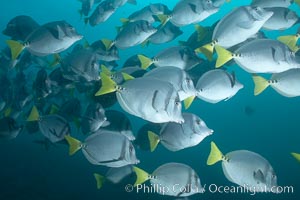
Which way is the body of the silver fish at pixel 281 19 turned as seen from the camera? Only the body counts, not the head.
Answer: to the viewer's right

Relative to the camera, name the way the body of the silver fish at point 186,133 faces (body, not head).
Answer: to the viewer's right

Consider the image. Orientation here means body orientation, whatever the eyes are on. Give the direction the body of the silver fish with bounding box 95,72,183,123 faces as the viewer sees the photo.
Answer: to the viewer's right

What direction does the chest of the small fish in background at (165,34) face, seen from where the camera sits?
to the viewer's right

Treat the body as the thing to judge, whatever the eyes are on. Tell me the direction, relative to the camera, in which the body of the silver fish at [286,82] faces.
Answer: to the viewer's right

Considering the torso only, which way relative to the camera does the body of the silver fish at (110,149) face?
to the viewer's right

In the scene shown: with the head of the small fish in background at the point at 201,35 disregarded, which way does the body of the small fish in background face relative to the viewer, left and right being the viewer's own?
facing to the right of the viewer

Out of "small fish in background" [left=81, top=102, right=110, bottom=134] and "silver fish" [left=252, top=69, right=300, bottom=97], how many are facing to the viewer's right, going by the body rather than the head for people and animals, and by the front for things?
2

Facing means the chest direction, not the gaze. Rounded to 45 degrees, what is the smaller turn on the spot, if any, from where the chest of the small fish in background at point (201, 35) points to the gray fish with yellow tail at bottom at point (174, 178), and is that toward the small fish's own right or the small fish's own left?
approximately 90° to the small fish's own right

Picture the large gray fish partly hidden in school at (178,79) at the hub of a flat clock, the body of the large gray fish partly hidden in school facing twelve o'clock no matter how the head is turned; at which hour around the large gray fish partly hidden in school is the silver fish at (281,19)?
The silver fish is roughly at 11 o'clock from the large gray fish partly hidden in school.

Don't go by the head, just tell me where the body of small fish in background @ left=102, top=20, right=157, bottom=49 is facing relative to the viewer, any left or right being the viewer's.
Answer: facing to the right of the viewer

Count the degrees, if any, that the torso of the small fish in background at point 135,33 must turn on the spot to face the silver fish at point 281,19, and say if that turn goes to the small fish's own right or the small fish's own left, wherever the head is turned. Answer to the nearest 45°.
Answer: approximately 45° to the small fish's own right

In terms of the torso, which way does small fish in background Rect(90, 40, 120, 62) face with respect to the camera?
to the viewer's right

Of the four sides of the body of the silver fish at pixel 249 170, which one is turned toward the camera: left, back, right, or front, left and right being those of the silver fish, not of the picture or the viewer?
right

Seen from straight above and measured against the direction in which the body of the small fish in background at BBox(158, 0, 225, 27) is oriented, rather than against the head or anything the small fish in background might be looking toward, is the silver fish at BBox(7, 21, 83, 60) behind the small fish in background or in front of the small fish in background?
behind

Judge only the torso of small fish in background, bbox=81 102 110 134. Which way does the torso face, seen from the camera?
to the viewer's right

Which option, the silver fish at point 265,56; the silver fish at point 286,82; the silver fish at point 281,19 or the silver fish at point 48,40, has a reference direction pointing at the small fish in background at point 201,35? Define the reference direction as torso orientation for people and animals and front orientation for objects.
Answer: the silver fish at point 48,40

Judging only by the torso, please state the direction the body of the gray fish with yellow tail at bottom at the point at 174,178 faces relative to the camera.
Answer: to the viewer's right
